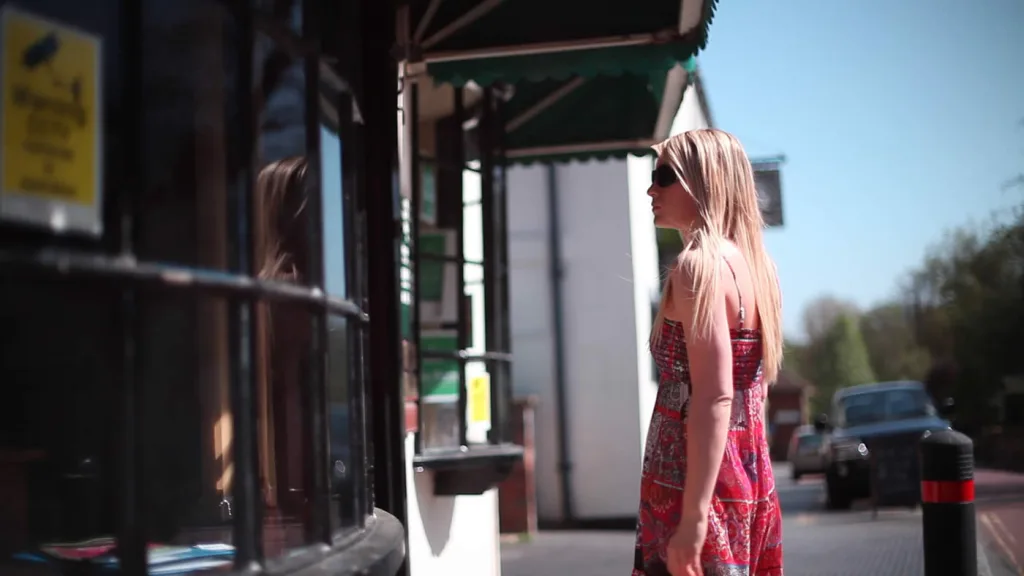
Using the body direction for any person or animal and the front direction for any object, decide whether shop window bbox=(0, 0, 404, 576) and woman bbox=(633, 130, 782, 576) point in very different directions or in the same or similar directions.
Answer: very different directions

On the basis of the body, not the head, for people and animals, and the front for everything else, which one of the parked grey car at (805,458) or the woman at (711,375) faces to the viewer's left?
the woman

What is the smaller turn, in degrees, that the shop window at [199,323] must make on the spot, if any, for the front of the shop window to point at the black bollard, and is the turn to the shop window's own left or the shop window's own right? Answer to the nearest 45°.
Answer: approximately 90° to the shop window's own left

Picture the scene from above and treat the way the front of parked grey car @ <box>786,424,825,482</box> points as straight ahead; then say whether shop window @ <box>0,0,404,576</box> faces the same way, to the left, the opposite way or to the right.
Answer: to the left

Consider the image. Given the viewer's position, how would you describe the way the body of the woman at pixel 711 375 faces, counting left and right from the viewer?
facing to the left of the viewer

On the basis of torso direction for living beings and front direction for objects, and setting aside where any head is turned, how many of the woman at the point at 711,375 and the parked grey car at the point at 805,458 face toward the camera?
1

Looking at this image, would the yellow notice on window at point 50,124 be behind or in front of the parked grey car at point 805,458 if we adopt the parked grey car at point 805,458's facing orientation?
in front

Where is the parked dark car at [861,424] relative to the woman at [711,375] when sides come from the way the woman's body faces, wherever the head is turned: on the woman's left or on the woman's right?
on the woman's right

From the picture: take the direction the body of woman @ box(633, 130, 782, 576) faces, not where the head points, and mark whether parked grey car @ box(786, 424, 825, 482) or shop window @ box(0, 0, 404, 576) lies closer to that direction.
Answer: the shop window

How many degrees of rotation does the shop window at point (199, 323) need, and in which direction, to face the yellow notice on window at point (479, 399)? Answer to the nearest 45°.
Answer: approximately 90° to its left

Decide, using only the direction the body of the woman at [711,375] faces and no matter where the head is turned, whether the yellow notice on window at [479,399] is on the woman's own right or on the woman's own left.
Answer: on the woman's own right

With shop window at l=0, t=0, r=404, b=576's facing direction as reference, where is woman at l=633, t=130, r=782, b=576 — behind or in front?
in front

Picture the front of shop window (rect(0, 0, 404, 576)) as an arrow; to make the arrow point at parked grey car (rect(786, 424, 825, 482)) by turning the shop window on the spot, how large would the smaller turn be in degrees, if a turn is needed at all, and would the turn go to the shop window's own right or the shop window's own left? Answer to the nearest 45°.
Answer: approximately 90° to the shop window's own left

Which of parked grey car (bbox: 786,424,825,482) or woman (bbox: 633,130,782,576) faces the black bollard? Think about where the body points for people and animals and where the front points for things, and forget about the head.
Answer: the parked grey car

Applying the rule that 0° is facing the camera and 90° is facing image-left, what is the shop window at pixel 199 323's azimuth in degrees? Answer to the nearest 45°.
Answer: approximately 315°

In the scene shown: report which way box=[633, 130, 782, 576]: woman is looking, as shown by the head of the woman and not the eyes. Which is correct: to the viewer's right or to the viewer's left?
to the viewer's left

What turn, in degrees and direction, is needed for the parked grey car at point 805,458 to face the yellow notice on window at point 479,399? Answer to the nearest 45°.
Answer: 0° — it already faces it
